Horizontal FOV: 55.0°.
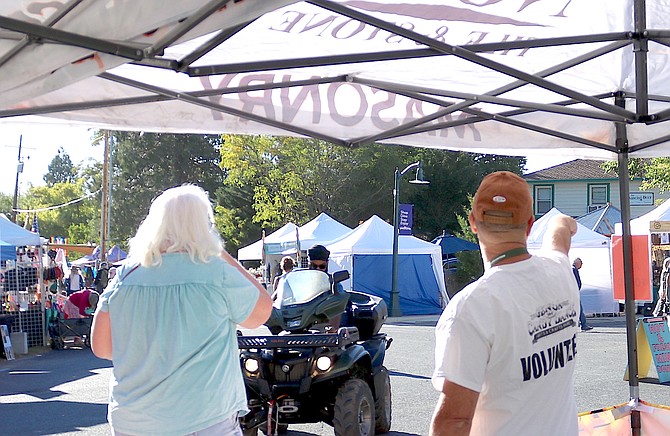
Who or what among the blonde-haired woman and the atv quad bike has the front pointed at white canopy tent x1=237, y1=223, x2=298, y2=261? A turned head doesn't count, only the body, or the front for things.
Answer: the blonde-haired woman

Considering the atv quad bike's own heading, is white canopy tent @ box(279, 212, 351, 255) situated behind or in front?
behind

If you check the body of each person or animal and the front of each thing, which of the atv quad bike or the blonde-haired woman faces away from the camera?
the blonde-haired woman

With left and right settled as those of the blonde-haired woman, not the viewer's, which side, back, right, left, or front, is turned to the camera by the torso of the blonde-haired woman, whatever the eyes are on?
back

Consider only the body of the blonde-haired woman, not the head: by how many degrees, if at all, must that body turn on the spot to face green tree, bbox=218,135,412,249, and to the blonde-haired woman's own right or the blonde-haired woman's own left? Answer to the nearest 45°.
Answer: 0° — they already face it

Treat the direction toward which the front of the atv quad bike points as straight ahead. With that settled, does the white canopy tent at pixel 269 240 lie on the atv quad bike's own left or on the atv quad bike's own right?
on the atv quad bike's own right

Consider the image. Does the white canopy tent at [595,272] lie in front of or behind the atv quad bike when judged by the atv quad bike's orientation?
behind

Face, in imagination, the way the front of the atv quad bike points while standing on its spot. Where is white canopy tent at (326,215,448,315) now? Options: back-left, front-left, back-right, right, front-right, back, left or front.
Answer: back-right

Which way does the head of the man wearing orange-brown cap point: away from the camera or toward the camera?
away from the camera

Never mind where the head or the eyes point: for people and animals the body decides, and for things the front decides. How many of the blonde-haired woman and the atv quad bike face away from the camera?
1

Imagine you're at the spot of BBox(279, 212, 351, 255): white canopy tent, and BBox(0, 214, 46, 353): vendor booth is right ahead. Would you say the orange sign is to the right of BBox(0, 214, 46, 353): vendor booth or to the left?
left

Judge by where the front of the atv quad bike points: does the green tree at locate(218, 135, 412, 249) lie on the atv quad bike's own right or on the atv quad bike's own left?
on the atv quad bike's own right
